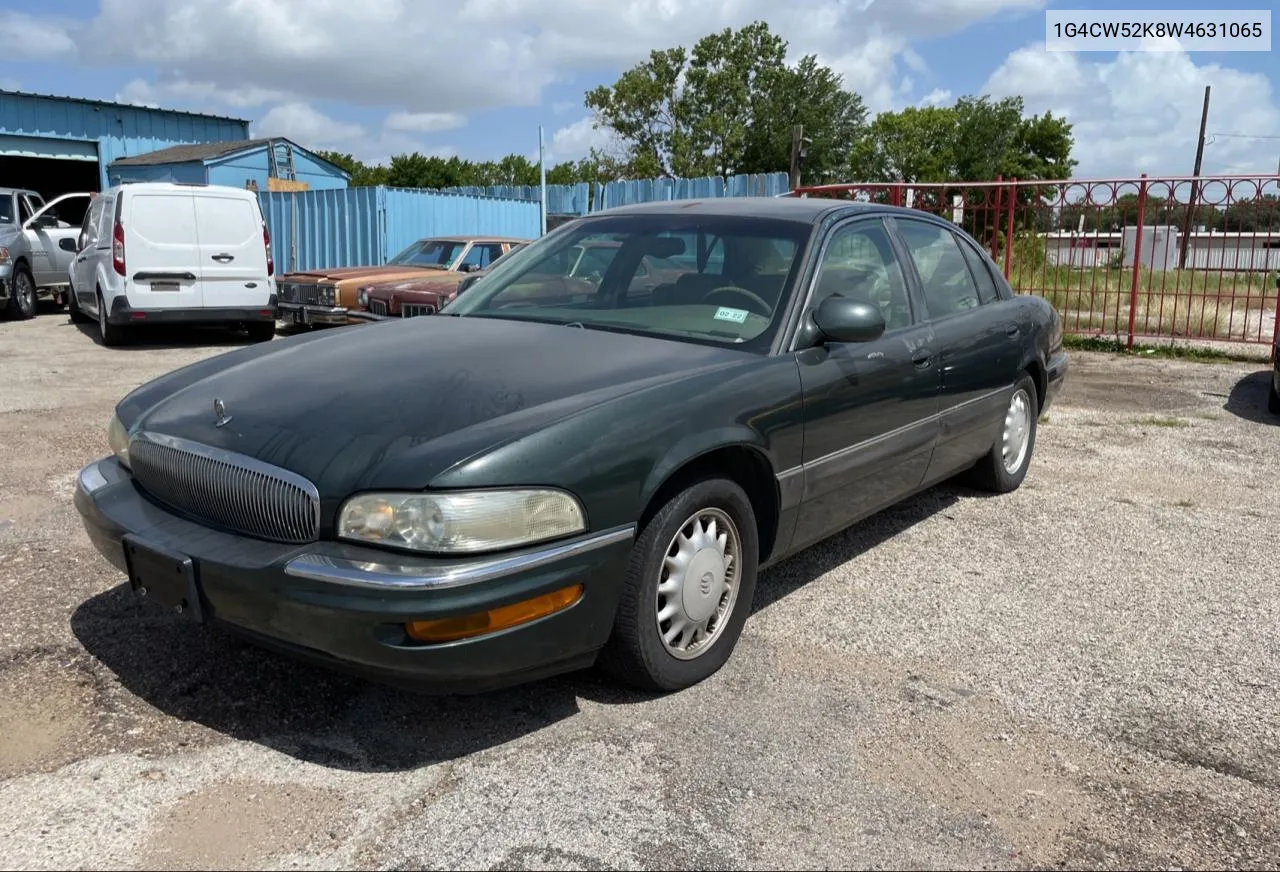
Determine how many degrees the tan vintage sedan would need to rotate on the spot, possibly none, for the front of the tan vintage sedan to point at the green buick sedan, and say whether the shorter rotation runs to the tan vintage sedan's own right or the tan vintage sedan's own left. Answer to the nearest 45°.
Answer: approximately 45° to the tan vintage sedan's own left

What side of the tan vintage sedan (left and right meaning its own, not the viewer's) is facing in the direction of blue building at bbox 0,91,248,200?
right

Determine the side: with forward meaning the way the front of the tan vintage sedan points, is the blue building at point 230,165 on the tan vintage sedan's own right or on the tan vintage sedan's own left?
on the tan vintage sedan's own right

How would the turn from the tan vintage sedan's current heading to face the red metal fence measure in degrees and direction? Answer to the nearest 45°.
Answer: approximately 135° to its left

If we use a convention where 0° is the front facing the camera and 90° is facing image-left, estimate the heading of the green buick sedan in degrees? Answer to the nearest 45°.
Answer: approximately 45°

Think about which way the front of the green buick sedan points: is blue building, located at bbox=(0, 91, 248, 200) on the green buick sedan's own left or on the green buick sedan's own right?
on the green buick sedan's own right

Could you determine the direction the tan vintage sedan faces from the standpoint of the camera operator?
facing the viewer and to the left of the viewer

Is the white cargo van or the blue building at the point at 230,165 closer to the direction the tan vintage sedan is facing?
the white cargo van

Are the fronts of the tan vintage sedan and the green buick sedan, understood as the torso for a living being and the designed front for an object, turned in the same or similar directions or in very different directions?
same or similar directions

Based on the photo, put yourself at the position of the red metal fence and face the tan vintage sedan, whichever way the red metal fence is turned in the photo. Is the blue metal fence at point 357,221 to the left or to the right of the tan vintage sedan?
right

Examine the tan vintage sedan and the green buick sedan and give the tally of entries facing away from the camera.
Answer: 0

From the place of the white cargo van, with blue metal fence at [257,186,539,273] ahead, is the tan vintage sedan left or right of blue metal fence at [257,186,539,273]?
right

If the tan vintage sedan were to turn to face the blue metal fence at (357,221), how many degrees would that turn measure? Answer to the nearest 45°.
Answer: approximately 135° to its right

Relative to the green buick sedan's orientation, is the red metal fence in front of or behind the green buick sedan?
behind
